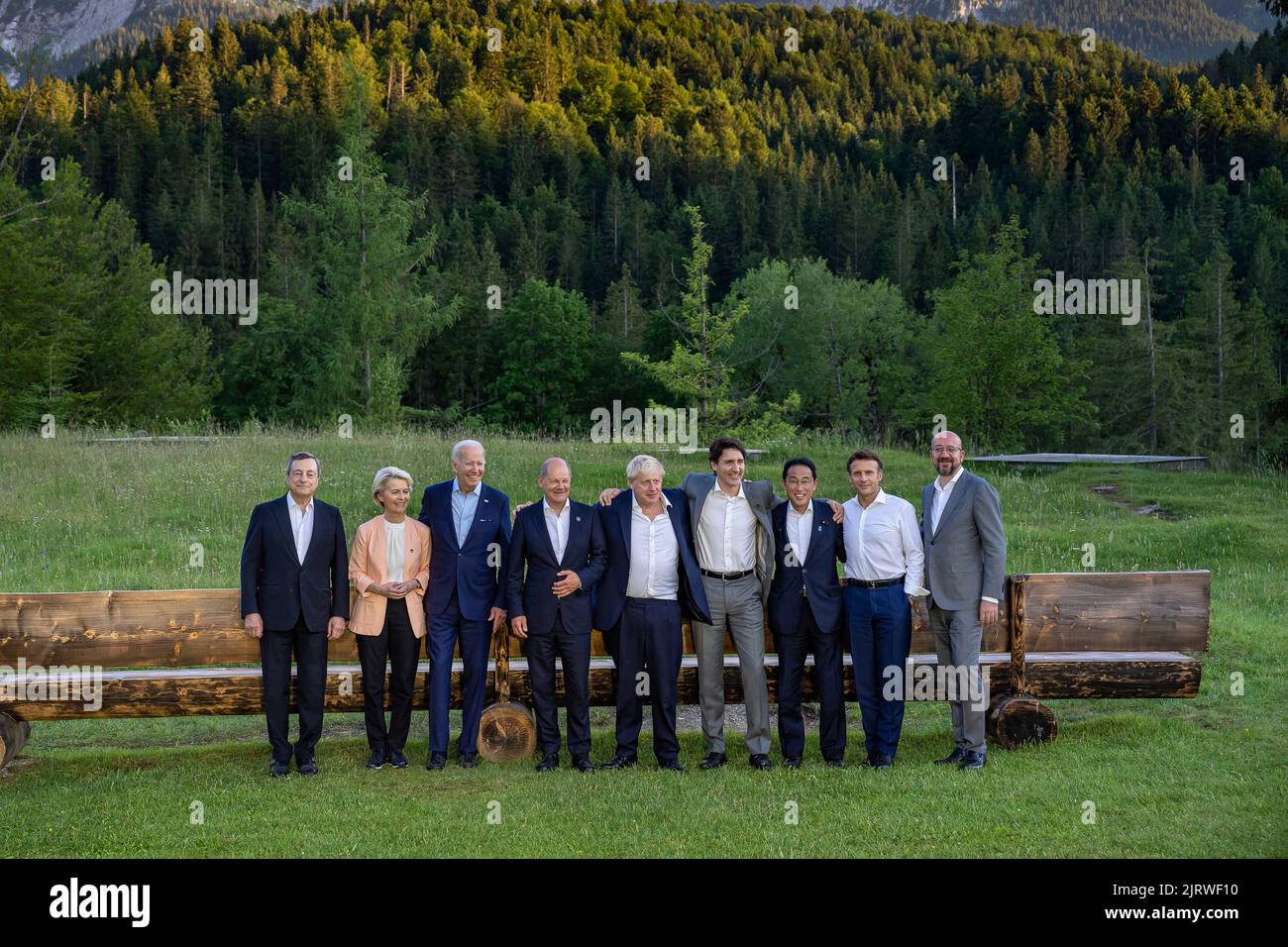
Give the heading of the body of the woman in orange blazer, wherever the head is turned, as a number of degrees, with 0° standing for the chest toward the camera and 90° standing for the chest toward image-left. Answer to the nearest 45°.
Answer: approximately 0°

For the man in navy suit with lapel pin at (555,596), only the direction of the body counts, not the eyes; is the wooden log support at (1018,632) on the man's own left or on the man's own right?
on the man's own left

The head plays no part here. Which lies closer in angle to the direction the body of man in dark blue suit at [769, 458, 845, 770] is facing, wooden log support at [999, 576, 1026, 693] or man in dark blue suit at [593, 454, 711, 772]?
the man in dark blue suit

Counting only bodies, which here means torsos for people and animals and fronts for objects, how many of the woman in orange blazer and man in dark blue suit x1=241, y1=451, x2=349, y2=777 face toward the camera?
2

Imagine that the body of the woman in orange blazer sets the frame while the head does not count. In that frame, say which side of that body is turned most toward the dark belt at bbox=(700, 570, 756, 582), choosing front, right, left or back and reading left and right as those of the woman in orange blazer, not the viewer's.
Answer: left

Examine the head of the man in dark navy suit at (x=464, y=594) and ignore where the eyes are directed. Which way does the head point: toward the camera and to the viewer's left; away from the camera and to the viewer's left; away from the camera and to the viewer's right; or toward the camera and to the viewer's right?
toward the camera and to the viewer's right

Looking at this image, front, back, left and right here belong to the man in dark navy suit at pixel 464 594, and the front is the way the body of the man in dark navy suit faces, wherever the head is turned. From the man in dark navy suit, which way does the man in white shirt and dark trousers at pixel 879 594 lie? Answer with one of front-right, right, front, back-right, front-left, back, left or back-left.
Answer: left

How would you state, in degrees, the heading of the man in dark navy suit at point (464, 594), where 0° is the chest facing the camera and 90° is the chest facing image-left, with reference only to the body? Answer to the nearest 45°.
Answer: approximately 0°

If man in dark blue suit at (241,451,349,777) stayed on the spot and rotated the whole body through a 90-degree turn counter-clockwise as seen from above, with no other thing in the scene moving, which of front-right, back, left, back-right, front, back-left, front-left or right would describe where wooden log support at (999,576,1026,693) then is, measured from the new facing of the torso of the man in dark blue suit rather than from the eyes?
front

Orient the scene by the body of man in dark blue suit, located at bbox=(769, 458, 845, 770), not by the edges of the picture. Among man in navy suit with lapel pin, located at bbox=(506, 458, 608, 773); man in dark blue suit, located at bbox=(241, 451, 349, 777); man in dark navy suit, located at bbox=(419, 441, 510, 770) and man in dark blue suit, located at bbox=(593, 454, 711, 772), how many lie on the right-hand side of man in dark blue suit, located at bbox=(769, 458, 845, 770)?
4

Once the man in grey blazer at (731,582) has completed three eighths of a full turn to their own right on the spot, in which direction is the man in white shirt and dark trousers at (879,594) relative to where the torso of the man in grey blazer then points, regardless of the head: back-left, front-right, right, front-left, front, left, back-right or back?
back-right
